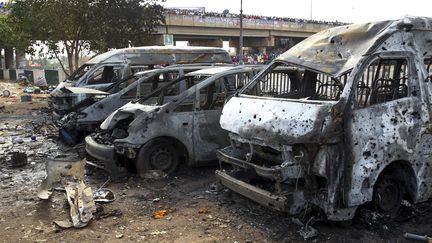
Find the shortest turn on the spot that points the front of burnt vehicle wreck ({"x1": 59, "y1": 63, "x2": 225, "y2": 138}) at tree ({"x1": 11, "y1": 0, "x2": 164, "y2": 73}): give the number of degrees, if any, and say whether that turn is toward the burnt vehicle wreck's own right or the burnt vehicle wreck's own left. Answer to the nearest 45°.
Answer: approximately 135° to the burnt vehicle wreck's own right

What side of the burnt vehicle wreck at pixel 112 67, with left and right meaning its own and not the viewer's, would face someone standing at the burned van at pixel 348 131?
left

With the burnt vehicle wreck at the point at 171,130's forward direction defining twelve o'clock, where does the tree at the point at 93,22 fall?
The tree is roughly at 4 o'clock from the burnt vehicle wreck.

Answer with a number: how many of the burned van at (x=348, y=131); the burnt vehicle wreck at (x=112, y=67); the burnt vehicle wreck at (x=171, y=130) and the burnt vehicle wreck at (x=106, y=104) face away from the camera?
0

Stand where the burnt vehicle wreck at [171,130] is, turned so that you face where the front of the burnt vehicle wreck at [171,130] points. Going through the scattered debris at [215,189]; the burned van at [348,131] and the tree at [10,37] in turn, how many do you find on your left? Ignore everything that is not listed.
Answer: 2

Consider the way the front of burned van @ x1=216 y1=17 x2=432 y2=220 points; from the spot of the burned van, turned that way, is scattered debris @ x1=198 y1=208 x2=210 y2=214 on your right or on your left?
on your right

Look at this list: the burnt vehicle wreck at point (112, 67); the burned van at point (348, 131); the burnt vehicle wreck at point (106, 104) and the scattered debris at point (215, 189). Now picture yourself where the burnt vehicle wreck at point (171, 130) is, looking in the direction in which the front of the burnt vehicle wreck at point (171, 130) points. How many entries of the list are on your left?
2

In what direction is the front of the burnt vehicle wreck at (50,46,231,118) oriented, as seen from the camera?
facing to the left of the viewer

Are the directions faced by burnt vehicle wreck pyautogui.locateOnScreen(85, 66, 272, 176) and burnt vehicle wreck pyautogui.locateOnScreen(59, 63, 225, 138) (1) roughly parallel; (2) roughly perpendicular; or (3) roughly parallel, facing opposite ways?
roughly parallel

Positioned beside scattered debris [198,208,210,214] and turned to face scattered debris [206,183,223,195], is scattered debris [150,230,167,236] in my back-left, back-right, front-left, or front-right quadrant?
back-left

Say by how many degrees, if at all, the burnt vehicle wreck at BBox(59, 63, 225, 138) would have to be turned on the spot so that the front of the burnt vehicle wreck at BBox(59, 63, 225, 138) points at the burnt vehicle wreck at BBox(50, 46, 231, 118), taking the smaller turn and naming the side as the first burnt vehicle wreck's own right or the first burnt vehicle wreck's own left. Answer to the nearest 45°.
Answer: approximately 135° to the first burnt vehicle wreck's own right

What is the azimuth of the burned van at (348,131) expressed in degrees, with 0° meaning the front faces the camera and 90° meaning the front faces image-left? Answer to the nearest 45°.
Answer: approximately 45°

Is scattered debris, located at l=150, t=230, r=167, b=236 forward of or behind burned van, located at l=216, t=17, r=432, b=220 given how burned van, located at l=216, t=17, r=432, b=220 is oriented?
forward

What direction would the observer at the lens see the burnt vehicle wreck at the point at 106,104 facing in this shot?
facing the viewer and to the left of the viewer

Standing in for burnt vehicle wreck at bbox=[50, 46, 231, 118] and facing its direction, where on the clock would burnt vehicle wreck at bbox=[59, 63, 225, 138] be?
burnt vehicle wreck at bbox=[59, 63, 225, 138] is roughly at 9 o'clock from burnt vehicle wreck at bbox=[50, 46, 231, 118].

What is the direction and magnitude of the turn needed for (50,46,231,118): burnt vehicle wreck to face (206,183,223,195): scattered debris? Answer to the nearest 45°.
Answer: approximately 90° to its left

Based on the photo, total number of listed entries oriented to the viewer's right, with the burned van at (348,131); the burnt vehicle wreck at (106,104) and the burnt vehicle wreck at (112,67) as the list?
0

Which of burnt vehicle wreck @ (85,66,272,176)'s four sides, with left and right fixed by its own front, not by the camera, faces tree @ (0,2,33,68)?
right
